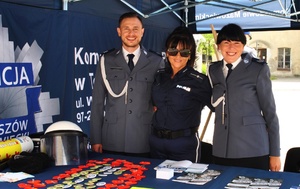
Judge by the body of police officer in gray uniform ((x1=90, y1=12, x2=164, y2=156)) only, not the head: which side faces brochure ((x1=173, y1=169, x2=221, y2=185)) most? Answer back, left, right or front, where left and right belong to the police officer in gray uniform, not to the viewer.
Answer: front

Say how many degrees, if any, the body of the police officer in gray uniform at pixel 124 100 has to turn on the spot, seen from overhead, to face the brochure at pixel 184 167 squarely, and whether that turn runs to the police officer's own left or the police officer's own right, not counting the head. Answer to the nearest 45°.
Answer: approximately 45° to the police officer's own left

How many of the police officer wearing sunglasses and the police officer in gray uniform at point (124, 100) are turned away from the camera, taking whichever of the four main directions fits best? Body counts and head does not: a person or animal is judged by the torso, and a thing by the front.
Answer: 0

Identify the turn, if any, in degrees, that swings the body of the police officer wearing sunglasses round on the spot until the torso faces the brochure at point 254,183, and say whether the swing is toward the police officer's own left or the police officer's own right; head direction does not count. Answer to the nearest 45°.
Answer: approximately 90° to the police officer's own left

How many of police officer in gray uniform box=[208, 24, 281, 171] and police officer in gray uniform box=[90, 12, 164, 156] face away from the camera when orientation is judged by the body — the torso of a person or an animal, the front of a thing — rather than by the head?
0

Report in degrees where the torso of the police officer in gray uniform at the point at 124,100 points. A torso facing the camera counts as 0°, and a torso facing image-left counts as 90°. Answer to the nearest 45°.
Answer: approximately 0°

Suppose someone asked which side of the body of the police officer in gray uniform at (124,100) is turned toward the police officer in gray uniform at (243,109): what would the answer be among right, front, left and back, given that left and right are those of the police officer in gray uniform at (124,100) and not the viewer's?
left

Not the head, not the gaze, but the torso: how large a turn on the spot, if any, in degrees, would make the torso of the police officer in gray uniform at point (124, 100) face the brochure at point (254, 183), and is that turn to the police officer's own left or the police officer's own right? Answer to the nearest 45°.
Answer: approximately 45° to the police officer's own left

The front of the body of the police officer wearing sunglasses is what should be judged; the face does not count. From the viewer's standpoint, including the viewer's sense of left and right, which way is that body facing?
facing the viewer and to the left of the viewer
